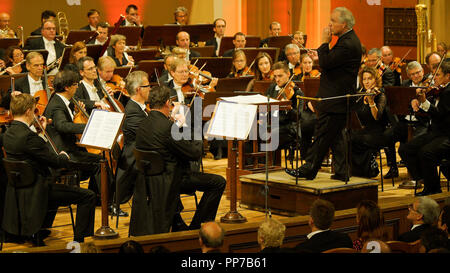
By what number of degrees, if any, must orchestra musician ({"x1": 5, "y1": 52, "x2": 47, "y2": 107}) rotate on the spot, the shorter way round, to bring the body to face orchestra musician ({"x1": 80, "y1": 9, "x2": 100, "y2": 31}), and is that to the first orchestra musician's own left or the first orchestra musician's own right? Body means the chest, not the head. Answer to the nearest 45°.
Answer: approximately 135° to the first orchestra musician's own left

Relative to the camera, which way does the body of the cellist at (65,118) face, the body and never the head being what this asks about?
to the viewer's right

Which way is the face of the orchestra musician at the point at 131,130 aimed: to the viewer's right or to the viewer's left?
to the viewer's right

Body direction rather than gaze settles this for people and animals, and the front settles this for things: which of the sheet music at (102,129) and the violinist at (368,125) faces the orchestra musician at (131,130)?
the violinist

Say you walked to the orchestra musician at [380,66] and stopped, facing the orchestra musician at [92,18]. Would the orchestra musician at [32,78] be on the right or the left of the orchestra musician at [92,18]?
left

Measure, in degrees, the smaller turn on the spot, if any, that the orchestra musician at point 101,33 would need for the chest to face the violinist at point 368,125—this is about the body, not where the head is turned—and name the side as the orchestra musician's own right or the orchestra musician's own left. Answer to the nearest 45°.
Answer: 0° — they already face them

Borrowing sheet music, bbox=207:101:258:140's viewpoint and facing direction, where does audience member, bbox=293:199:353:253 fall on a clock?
The audience member is roughly at 10 o'clock from the sheet music.

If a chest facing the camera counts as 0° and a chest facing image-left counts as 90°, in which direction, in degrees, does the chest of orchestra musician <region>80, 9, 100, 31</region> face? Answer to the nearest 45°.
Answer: approximately 315°

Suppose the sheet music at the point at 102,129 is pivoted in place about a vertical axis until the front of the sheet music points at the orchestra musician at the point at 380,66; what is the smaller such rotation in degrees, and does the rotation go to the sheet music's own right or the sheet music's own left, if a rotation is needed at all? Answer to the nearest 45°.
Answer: approximately 180°

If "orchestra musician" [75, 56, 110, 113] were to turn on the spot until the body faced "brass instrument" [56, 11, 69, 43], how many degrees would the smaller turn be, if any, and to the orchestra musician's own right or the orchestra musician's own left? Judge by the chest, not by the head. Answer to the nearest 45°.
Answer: approximately 135° to the orchestra musician's own left
